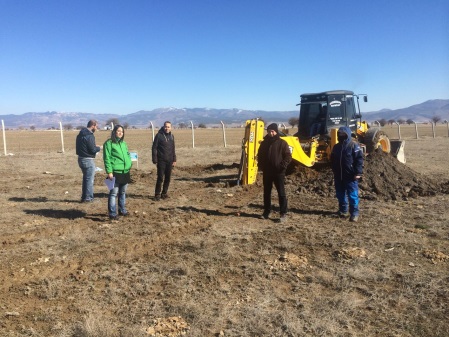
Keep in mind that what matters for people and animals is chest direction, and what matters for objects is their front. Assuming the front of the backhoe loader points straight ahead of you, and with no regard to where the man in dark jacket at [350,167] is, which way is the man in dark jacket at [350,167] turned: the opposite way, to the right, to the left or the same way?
the opposite way

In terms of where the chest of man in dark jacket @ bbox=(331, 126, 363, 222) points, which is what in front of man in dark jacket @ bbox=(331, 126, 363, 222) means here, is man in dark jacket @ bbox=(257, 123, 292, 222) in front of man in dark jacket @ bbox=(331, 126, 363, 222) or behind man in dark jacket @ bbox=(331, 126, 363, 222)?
in front

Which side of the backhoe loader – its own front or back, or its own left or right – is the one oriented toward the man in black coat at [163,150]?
back

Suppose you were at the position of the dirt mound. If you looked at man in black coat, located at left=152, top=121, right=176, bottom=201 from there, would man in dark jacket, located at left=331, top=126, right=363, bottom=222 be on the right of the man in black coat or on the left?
left

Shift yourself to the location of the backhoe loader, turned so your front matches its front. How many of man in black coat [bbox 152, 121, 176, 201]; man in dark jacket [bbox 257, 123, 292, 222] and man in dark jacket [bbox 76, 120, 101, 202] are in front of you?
0

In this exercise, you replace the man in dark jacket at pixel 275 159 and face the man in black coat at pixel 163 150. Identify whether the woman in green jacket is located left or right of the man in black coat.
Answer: left

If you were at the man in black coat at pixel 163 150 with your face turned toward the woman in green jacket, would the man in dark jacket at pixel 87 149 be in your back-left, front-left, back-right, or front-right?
front-right

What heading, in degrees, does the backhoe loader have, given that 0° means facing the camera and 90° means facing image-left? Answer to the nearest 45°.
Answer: approximately 225°

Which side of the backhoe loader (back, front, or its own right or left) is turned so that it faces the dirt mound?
right
